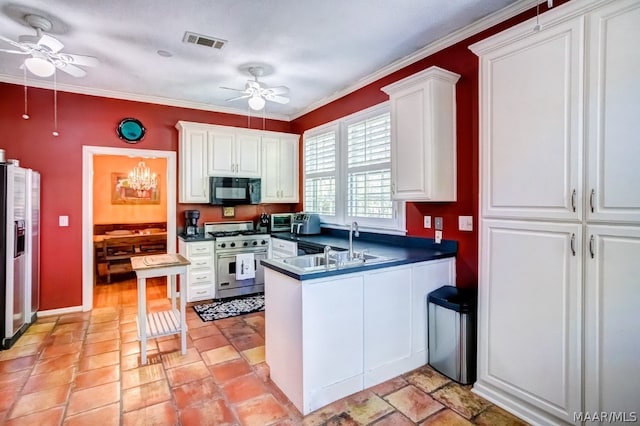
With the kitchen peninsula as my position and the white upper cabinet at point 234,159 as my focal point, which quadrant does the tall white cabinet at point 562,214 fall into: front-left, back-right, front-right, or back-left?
back-right

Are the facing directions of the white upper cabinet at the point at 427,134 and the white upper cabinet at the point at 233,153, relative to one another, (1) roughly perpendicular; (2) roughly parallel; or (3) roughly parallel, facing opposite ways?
roughly perpendicular

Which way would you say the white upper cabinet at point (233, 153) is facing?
toward the camera

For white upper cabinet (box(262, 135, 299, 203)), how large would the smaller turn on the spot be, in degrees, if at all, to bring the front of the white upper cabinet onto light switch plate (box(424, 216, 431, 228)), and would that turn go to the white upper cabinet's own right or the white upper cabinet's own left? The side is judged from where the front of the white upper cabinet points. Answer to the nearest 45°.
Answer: approximately 45° to the white upper cabinet's own left

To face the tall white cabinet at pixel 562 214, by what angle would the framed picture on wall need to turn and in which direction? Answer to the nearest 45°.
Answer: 0° — it already faces it

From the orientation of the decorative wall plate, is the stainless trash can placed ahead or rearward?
ahead

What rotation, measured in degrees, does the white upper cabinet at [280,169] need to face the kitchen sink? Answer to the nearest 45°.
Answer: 0° — it already faces it

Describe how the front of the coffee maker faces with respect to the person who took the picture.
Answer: facing the viewer

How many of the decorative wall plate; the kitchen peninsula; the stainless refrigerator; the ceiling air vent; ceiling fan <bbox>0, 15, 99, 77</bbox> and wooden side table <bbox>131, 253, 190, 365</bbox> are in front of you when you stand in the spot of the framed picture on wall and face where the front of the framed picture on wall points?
6

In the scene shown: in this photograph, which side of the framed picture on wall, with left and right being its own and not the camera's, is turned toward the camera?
front

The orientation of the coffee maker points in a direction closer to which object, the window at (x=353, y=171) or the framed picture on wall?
the window
